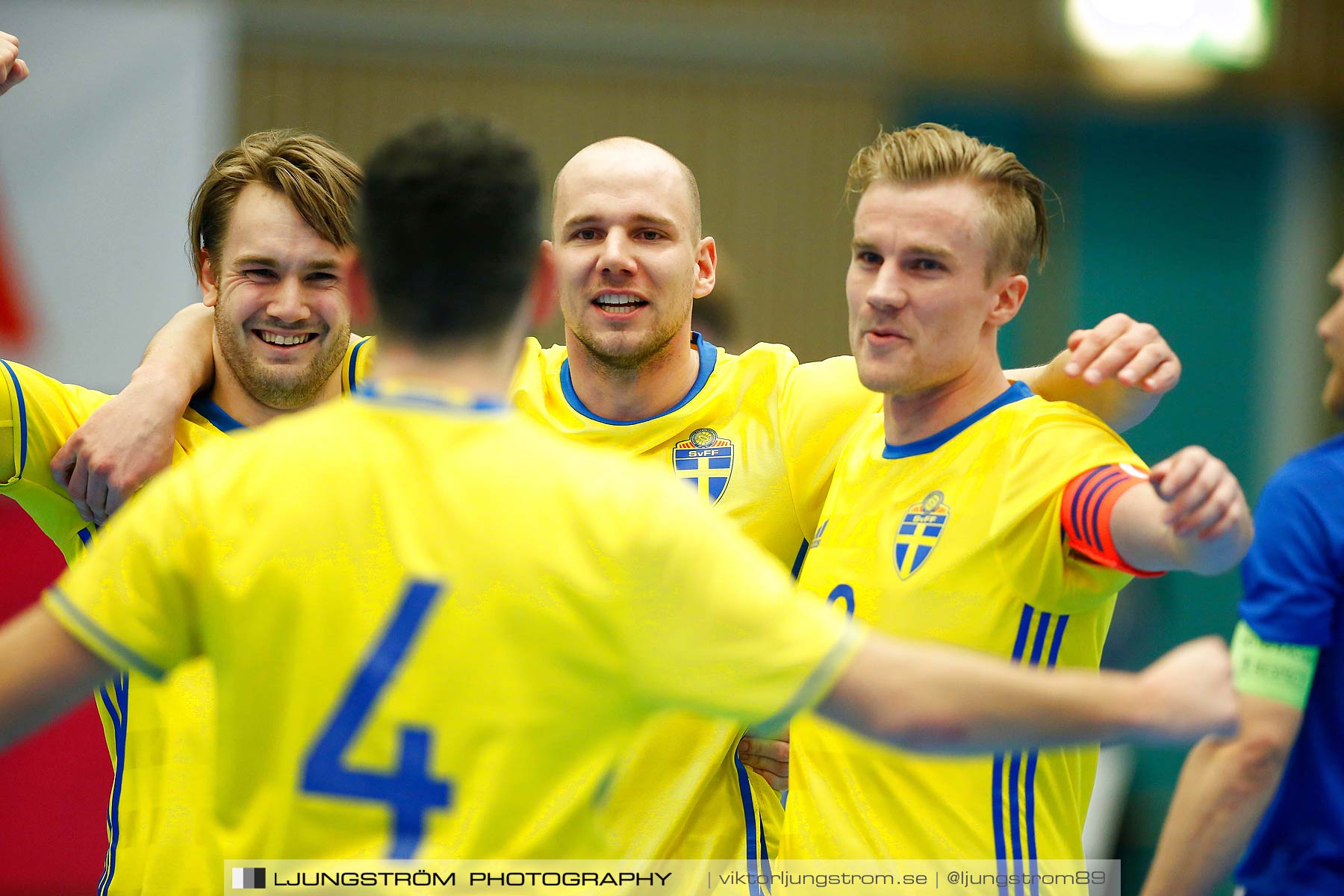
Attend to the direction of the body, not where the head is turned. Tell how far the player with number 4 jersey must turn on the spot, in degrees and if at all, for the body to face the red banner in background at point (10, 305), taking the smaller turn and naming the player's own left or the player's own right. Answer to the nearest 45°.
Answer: approximately 45° to the player's own left

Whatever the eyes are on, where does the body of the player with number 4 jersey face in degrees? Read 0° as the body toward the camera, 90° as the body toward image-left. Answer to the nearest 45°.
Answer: approximately 180°

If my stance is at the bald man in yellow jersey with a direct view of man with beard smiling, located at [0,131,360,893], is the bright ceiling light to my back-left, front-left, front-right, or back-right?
back-right

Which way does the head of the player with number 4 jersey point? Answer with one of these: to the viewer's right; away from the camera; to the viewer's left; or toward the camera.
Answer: away from the camera

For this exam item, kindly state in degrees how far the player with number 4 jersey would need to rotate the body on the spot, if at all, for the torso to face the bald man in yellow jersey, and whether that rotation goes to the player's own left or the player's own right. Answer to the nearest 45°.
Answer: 0° — they already face them

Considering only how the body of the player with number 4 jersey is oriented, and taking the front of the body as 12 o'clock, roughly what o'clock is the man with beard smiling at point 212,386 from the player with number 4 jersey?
The man with beard smiling is roughly at 11 o'clock from the player with number 4 jersey.
